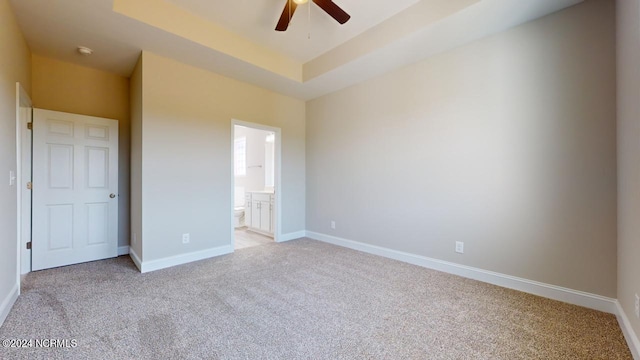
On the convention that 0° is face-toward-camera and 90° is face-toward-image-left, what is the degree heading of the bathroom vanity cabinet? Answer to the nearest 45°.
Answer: approximately 45°

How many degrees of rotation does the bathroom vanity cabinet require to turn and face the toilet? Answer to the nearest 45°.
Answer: approximately 90° to its right

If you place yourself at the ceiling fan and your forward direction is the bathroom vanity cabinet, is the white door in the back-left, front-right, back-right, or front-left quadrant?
front-left

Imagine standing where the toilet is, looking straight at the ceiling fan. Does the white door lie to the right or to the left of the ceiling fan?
right

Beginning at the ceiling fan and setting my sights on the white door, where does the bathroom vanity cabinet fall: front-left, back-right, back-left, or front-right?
front-right

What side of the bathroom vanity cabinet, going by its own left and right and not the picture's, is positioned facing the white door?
front

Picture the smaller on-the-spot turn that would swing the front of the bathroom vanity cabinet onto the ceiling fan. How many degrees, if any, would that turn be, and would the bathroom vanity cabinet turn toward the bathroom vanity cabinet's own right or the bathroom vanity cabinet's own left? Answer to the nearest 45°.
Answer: approximately 45° to the bathroom vanity cabinet's own left
